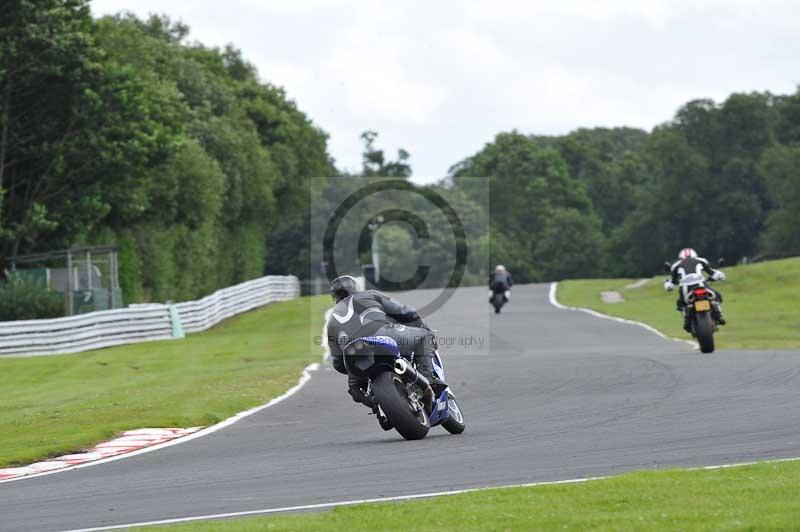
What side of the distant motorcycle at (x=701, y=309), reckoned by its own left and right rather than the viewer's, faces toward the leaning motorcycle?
back

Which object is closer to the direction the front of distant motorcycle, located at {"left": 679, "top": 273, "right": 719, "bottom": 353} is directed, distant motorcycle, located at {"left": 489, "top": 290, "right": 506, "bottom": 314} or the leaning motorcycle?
the distant motorcycle

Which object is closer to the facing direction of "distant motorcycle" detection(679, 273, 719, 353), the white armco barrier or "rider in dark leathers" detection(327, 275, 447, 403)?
the white armco barrier

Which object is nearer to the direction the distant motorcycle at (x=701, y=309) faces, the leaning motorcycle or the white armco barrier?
the white armco barrier

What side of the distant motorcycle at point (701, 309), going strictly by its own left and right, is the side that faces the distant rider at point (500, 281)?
front

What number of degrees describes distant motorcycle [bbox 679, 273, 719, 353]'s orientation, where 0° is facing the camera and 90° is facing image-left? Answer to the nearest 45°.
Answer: approximately 180°

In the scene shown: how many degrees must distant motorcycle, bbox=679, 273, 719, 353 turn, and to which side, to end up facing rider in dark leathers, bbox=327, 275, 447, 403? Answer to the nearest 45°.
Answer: approximately 180°

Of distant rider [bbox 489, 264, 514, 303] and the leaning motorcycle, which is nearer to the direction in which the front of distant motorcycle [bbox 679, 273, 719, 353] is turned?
the distant rider

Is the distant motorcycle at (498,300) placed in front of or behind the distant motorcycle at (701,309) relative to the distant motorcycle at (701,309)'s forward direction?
in front
